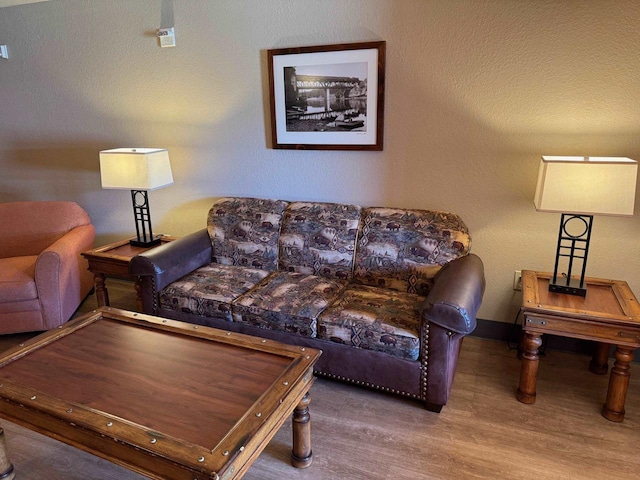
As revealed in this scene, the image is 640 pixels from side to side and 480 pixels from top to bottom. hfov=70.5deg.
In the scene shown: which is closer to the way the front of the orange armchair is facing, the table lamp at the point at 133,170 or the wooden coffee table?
the wooden coffee table

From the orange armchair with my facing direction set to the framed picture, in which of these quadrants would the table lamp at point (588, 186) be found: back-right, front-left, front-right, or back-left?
front-right

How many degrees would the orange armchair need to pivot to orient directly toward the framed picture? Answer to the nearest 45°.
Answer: approximately 45° to its left

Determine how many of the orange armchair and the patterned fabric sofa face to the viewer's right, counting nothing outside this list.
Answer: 0

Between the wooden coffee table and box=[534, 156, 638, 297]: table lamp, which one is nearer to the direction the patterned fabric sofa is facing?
the wooden coffee table

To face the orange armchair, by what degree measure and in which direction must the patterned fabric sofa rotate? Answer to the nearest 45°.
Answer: approximately 45° to its right

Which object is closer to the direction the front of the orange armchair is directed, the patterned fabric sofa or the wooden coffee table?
the wooden coffee table

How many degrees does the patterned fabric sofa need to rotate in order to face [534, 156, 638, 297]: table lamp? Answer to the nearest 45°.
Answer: approximately 90° to its left

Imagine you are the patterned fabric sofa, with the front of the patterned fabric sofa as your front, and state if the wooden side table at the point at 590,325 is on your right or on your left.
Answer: on your left

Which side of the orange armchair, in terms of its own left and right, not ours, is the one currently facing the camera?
front

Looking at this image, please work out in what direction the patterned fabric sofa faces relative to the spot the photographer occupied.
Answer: facing the viewer and to the left of the viewer

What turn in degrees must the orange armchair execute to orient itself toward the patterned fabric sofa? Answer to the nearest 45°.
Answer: approximately 45° to its left
